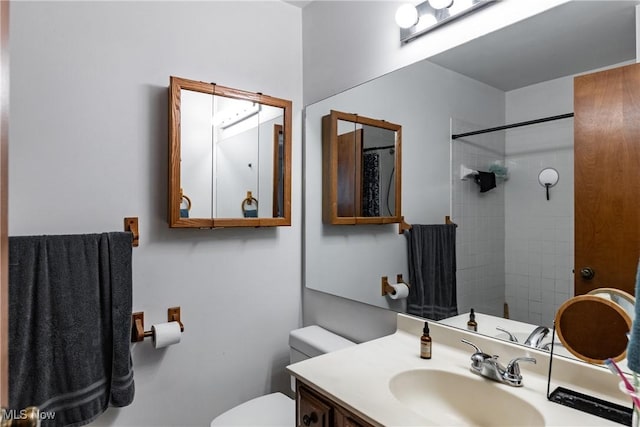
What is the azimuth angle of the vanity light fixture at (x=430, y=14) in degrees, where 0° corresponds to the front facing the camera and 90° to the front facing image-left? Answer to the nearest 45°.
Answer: approximately 45°

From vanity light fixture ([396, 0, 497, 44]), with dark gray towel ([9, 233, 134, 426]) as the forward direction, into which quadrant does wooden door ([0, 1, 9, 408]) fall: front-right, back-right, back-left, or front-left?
front-left

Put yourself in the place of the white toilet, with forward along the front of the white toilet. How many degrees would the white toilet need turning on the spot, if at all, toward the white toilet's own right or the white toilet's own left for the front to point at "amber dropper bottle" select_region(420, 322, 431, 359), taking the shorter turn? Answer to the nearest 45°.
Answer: approximately 90° to the white toilet's own left

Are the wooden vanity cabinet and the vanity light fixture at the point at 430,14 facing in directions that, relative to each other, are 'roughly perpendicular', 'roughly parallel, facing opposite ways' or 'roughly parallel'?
roughly parallel

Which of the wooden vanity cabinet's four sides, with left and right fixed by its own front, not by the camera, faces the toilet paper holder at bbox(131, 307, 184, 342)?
right

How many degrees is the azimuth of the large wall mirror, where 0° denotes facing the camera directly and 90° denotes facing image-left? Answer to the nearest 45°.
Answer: approximately 45°

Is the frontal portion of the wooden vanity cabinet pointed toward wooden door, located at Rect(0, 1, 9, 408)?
yes

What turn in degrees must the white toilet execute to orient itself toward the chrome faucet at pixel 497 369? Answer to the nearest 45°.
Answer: approximately 90° to its left

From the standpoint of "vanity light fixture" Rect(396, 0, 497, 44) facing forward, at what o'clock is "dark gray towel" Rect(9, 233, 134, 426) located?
The dark gray towel is roughly at 1 o'clock from the vanity light fixture.

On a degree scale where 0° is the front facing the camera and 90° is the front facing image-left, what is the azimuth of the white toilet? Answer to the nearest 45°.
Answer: approximately 45°

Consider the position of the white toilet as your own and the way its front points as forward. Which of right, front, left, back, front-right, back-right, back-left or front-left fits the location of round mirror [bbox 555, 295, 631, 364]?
left
